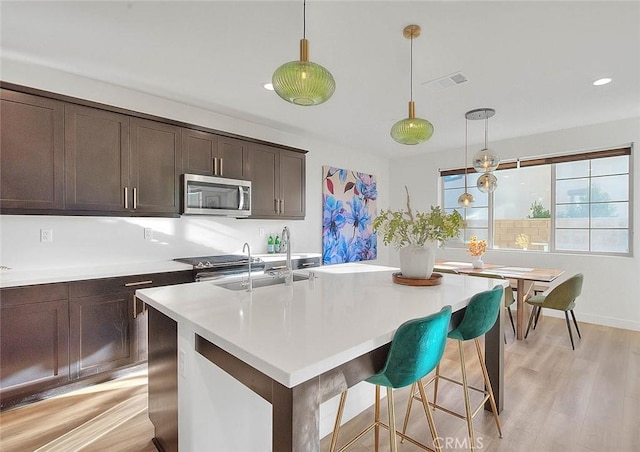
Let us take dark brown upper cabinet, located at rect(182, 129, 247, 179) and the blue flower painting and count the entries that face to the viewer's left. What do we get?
0

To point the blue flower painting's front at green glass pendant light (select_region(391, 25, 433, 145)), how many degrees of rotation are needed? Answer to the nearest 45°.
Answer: approximately 45° to its right

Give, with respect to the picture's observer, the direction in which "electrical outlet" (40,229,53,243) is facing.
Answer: facing the viewer

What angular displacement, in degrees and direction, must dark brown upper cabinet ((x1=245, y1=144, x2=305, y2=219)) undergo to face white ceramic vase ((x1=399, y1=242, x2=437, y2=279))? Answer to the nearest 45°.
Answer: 0° — it already faces it

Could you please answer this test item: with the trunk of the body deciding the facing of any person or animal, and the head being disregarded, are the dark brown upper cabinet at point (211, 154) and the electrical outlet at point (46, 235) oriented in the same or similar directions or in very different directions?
same or similar directions

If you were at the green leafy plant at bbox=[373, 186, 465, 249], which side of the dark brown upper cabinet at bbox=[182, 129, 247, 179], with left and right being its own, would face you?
front

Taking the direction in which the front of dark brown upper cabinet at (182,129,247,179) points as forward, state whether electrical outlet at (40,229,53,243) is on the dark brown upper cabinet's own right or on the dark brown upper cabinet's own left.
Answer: on the dark brown upper cabinet's own right

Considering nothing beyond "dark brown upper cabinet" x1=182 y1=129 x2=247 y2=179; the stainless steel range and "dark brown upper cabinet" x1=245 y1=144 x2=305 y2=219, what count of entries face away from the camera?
0

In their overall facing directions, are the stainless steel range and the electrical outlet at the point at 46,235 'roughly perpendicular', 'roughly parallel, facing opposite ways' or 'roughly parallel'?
roughly parallel

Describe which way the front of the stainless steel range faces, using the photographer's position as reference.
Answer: facing the viewer and to the right of the viewer

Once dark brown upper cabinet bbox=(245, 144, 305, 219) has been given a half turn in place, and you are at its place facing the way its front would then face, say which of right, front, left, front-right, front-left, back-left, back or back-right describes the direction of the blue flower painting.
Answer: right

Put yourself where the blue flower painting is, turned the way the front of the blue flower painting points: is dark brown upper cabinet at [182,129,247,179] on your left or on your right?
on your right

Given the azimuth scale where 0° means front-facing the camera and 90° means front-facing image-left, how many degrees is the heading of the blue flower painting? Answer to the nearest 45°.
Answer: approximately 315°

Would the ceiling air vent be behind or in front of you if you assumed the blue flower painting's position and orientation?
in front
